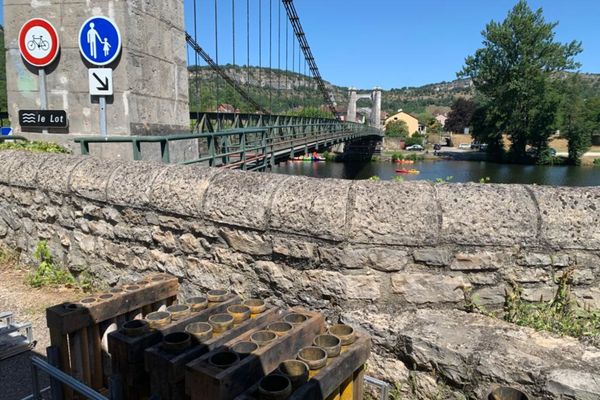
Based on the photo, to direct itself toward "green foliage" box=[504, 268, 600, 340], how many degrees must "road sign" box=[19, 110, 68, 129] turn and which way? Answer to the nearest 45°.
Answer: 0° — it already faces it

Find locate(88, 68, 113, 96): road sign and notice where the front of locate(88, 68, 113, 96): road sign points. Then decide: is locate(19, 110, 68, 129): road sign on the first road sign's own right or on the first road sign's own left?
on the first road sign's own right

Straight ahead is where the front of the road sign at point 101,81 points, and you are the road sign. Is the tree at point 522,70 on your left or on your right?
on your left

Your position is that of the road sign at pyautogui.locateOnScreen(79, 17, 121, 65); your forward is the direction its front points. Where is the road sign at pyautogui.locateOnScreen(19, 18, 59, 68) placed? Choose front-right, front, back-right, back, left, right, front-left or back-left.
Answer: back-right

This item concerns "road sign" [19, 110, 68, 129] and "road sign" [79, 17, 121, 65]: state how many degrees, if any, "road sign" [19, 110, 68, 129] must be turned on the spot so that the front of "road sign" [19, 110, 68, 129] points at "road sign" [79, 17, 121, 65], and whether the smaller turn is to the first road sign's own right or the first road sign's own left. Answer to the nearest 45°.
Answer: approximately 45° to the first road sign's own left

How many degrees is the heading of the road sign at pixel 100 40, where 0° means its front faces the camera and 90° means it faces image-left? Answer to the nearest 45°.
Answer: approximately 0°

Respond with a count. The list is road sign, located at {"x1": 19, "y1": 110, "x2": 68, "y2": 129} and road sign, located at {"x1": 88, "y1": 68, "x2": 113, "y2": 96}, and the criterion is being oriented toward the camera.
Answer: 2

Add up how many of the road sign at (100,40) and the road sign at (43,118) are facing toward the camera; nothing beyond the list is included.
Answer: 2

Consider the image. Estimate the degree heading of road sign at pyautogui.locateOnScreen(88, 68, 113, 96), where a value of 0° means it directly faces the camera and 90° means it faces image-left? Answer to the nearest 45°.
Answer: approximately 0°

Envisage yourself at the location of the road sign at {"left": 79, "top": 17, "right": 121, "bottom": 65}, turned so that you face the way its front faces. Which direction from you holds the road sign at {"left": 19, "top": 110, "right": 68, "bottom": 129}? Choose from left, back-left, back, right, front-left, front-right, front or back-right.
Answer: back-right

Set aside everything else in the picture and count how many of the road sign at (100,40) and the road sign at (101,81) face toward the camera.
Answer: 2
